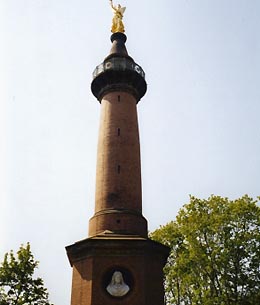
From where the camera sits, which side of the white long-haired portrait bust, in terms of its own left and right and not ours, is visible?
front

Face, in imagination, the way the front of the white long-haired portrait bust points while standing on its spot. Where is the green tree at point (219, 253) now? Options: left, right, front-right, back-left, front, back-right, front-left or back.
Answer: back-left
